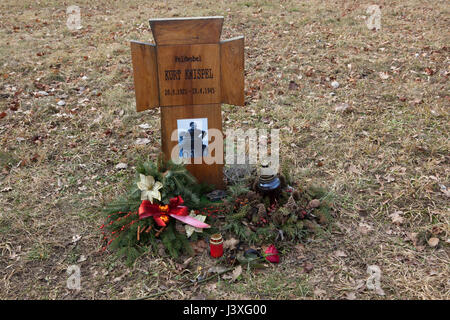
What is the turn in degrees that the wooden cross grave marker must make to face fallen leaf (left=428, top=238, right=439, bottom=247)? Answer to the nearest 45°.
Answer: approximately 45° to its left

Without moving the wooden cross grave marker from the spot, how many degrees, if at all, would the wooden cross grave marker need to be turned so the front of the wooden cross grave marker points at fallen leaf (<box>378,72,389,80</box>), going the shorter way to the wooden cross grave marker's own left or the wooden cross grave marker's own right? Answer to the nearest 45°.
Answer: approximately 135° to the wooden cross grave marker's own left

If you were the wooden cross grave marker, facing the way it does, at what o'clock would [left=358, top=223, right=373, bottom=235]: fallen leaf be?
The fallen leaf is roughly at 10 o'clock from the wooden cross grave marker.

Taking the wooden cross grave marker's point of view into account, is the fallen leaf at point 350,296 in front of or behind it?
in front

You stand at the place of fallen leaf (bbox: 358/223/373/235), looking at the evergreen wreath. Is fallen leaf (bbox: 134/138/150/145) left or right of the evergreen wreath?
right

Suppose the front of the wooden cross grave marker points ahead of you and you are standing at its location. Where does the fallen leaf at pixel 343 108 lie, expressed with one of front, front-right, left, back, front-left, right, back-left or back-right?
back-left

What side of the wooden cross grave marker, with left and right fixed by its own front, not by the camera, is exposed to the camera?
front

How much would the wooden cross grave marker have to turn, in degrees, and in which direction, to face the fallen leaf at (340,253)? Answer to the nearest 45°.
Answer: approximately 45° to its left
